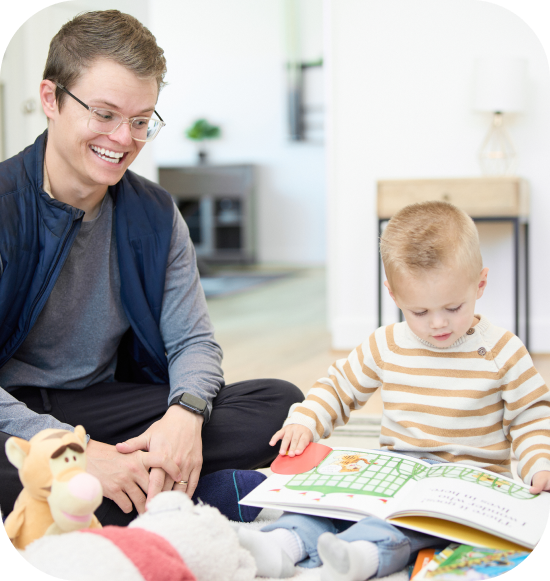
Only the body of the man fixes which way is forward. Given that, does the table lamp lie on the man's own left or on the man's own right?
on the man's own left

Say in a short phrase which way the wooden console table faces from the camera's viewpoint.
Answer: facing the viewer

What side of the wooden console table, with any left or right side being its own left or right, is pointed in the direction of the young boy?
front

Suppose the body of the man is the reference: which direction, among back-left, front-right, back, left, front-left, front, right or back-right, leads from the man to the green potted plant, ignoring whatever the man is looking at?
back-left

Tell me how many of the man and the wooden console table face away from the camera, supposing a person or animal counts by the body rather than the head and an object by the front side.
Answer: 0

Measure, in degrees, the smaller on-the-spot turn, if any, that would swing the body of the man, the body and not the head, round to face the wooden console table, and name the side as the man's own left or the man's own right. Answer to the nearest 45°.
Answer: approximately 90° to the man's own left

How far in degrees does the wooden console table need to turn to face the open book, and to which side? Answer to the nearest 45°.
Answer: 0° — it already faces it

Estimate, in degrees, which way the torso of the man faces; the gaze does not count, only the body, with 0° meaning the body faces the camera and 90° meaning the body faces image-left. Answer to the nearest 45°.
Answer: approximately 315°

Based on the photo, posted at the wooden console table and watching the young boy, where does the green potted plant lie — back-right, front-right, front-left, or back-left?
back-right
